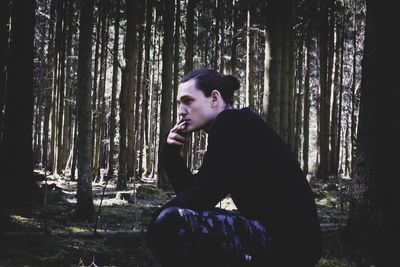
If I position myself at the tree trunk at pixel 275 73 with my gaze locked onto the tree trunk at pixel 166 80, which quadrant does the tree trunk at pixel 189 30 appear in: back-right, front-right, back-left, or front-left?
front-right

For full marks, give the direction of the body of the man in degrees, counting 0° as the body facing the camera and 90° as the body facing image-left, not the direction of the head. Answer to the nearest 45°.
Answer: approximately 90°

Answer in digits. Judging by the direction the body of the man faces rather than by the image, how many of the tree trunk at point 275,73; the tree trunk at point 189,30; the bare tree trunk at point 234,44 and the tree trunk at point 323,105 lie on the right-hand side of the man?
4

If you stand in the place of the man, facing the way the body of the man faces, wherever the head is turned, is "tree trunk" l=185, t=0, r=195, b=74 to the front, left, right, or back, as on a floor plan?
right

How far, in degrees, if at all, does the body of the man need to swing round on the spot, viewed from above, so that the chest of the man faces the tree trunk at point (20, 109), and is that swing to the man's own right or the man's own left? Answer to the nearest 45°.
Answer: approximately 45° to the man's own right

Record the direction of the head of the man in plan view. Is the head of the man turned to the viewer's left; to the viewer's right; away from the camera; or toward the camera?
to the viewer's left

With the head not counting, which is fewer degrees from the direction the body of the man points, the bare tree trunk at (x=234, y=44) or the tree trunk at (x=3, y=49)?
the tree trunk

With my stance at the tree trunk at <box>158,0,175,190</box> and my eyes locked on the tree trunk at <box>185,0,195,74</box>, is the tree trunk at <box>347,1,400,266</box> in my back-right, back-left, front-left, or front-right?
back-right

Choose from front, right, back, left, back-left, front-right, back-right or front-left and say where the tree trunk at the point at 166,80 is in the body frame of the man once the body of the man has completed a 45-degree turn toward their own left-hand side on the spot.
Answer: back-right

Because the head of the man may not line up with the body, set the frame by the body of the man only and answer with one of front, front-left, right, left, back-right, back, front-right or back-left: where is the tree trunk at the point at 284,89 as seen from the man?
right

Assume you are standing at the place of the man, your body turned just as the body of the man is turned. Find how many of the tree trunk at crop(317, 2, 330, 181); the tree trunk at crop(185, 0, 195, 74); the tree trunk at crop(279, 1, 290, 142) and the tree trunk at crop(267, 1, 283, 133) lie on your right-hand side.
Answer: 4

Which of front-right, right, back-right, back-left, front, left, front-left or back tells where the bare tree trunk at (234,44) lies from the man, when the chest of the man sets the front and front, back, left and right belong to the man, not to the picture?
right

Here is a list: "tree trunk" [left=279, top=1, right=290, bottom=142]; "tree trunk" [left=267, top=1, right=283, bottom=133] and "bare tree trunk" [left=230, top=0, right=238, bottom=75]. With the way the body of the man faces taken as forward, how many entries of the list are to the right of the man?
3

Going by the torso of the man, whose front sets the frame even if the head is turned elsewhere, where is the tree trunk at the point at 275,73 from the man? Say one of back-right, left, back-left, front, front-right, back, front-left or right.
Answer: right
